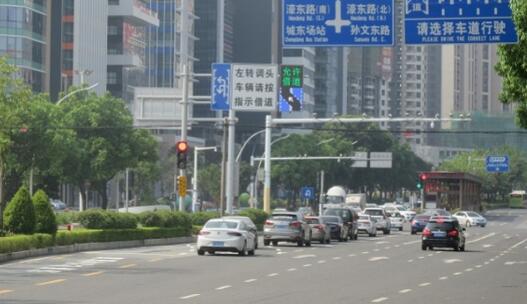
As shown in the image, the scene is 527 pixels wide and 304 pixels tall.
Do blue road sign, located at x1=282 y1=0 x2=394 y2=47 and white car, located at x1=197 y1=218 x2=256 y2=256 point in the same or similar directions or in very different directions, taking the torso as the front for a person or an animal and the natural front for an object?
very different directions

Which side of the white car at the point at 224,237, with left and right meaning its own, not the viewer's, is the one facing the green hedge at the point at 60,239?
left

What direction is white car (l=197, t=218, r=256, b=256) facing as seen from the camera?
away from the camera

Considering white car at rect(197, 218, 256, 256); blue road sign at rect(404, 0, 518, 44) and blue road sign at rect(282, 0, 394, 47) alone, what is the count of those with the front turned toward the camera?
2

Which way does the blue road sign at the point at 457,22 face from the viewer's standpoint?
toward the camera

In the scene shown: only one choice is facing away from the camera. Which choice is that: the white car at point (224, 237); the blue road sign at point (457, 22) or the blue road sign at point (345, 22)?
the white car

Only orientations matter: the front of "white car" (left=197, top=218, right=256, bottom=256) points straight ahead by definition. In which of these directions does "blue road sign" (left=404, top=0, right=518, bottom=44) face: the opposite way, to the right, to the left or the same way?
the opposite way

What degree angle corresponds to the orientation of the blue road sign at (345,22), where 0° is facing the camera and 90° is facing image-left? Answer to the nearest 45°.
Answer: approximately 0°

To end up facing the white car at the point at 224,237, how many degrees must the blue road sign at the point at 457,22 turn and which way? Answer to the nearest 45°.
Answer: approximately 135° to its right

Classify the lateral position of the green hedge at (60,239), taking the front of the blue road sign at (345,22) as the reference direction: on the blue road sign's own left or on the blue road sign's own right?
on the blue road sign's own right
